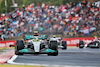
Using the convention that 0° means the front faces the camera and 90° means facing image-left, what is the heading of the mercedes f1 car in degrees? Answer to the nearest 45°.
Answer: approximately 0°
